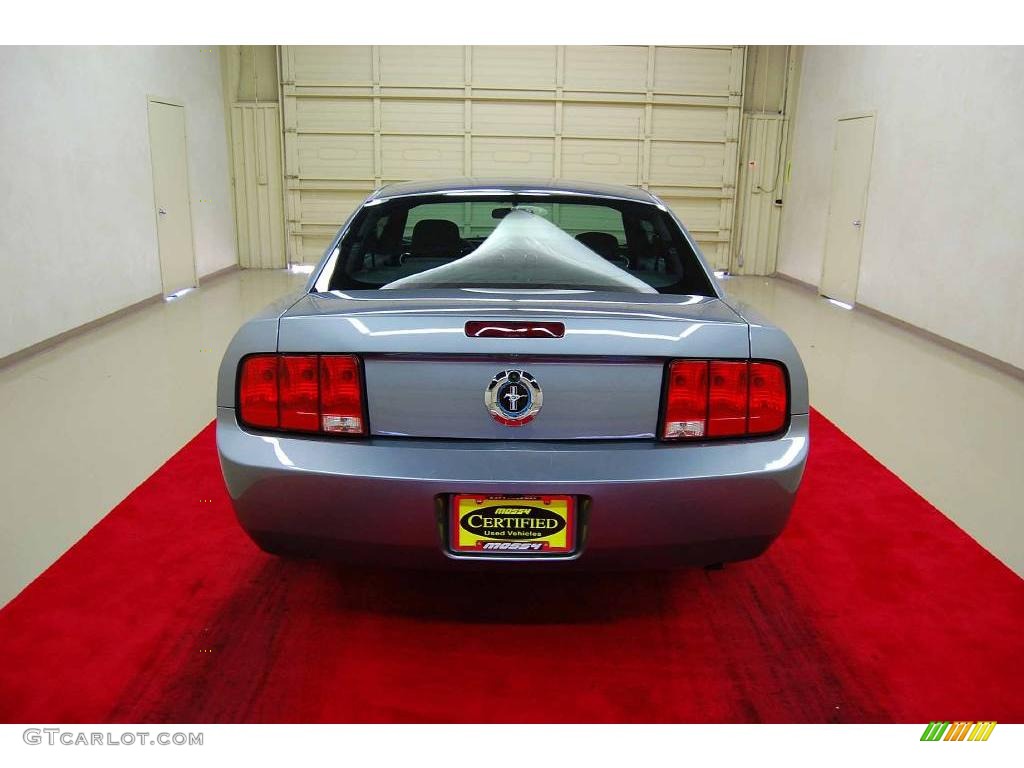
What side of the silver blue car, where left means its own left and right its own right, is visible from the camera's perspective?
back
